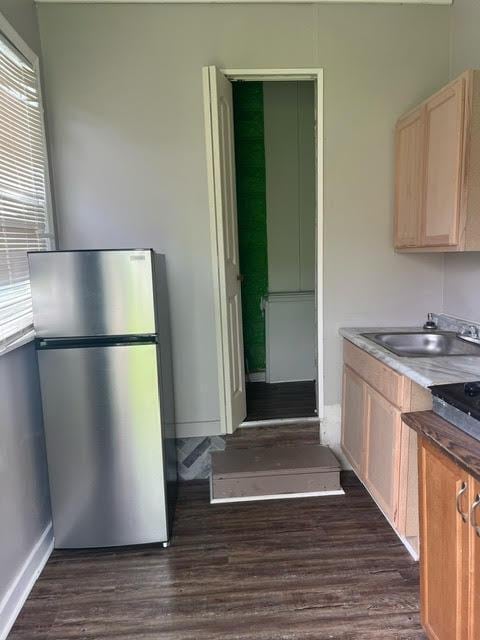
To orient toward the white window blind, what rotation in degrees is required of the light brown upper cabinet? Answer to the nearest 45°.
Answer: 0° — it already faces it

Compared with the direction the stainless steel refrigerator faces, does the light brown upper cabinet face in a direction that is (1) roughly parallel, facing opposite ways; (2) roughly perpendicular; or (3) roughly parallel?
roughly perpendicular

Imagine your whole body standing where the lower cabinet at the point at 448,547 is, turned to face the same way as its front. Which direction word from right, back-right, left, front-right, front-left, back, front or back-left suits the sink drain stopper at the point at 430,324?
back-right

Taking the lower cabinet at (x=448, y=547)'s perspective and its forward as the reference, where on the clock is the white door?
The white door is roughly at 3 o'clock from the lower cabinet.

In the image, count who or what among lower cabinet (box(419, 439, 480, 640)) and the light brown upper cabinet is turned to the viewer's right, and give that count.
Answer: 0

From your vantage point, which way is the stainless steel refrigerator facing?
toward the camera

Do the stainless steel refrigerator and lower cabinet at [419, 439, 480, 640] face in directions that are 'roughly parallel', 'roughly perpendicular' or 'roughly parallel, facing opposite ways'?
roughly perpendicular

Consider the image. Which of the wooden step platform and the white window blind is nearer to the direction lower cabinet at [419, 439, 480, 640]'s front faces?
the white window blind

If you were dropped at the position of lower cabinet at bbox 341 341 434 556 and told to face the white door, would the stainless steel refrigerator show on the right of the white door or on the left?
left

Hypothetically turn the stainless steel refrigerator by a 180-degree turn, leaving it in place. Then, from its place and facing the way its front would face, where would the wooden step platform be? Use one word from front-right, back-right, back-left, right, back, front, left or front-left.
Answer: right

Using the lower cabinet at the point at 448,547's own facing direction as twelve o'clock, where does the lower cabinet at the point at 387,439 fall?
the lower cabinet at the point at 387,439 is roughly at 4 o'clock from the lower cabinet at the point at 448,547.

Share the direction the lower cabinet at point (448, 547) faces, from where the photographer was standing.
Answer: facing the viewer and to the left of the viewer

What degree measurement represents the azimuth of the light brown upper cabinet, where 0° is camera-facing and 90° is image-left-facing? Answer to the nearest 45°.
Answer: approximately 45°
